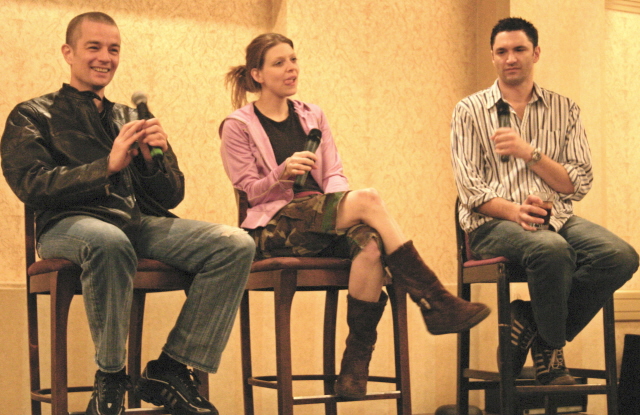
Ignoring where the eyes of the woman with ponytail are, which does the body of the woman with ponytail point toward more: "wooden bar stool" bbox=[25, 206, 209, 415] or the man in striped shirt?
the man in striped shirt

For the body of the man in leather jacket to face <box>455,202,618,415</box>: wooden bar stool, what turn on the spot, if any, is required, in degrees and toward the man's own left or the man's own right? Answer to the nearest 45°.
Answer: approximately 45° to the man's own left

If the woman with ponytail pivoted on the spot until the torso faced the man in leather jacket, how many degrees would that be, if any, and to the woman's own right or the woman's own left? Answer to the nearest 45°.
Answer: approximately 90° to the woman's own right

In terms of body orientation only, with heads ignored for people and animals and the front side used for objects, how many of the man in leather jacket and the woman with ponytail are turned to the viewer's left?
0

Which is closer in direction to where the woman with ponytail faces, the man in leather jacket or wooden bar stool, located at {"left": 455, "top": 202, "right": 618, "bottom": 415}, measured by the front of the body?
the wooden bar stool

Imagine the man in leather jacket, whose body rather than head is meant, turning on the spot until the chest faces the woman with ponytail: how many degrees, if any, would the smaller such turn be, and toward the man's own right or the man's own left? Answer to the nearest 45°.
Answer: approximately 45° to the man's own left

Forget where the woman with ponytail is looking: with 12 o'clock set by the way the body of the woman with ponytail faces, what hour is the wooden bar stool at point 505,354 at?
The wooden bar stool is roughly at 10 o'clock from the woman with ponytail.
